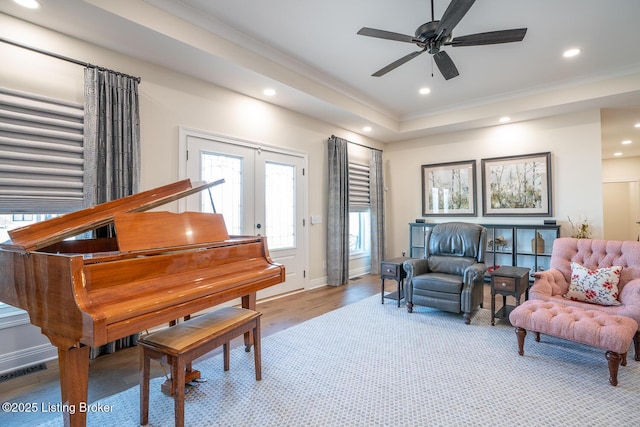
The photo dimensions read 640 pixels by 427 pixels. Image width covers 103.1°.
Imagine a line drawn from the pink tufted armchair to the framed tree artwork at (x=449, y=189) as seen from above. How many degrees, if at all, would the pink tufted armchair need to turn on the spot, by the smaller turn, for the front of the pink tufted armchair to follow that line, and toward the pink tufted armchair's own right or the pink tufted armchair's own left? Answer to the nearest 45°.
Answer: approximately 90° to the pink tufted armchair's own right

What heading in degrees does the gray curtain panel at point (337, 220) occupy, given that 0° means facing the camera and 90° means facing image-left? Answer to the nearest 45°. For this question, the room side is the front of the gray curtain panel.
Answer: approximately 315°

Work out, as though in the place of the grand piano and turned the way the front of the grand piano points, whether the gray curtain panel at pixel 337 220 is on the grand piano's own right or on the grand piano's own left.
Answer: on the grand piano's own left

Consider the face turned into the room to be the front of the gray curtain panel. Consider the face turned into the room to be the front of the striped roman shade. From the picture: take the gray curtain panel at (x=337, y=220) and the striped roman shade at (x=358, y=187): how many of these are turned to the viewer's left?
0

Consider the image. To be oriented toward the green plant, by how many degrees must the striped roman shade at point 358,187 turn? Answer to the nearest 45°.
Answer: approximately 45° to its left

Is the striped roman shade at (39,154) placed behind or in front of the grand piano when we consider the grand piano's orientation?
behind

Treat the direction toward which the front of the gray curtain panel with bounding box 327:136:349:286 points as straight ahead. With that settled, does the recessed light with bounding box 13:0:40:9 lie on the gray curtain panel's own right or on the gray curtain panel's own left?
on the gray curtain panel's own right

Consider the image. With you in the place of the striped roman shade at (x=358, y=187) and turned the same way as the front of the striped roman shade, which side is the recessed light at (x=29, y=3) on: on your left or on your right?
on your right

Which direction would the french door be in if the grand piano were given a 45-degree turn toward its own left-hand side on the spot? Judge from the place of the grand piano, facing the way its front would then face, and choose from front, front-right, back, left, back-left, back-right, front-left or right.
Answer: front-left
